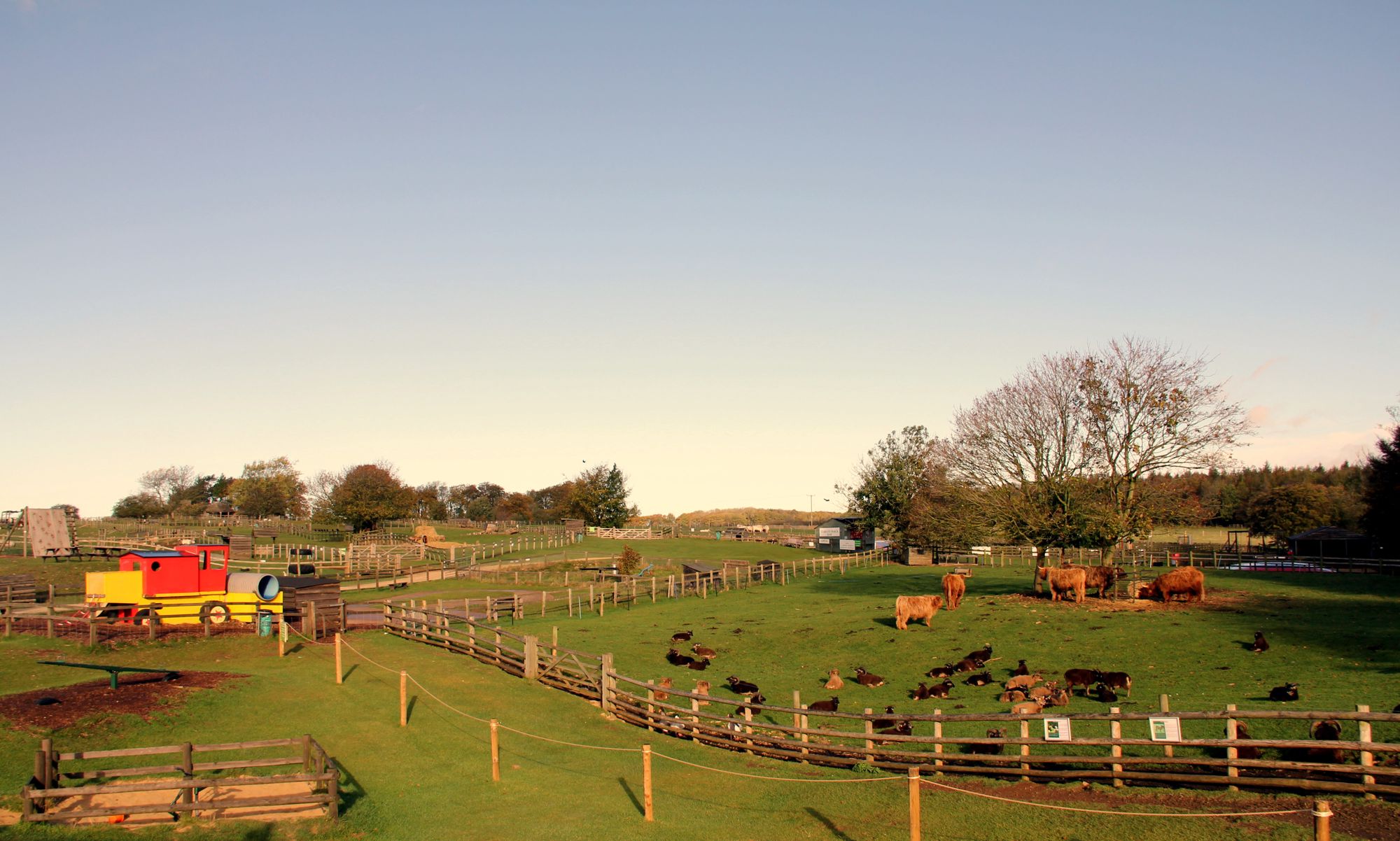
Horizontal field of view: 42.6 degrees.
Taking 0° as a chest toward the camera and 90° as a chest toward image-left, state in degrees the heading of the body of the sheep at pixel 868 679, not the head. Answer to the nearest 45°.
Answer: approximately 90°

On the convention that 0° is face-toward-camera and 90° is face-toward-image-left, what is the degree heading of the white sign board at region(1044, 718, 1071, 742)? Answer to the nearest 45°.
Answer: approximately 0°

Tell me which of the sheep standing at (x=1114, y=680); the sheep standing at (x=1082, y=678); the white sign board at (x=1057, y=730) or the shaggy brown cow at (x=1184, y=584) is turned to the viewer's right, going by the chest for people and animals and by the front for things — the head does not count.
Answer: the sheep standing at (x=1082, y=678)

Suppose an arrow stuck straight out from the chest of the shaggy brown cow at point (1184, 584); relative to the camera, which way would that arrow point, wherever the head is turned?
to the viewer's left

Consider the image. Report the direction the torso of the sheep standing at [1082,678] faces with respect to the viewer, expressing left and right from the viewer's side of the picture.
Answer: facing to the right of the viewer

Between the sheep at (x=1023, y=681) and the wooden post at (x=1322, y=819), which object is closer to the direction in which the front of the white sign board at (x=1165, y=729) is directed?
the wooden post

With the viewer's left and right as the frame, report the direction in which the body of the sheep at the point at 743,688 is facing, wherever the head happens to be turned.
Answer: facing to the left of the viewer
